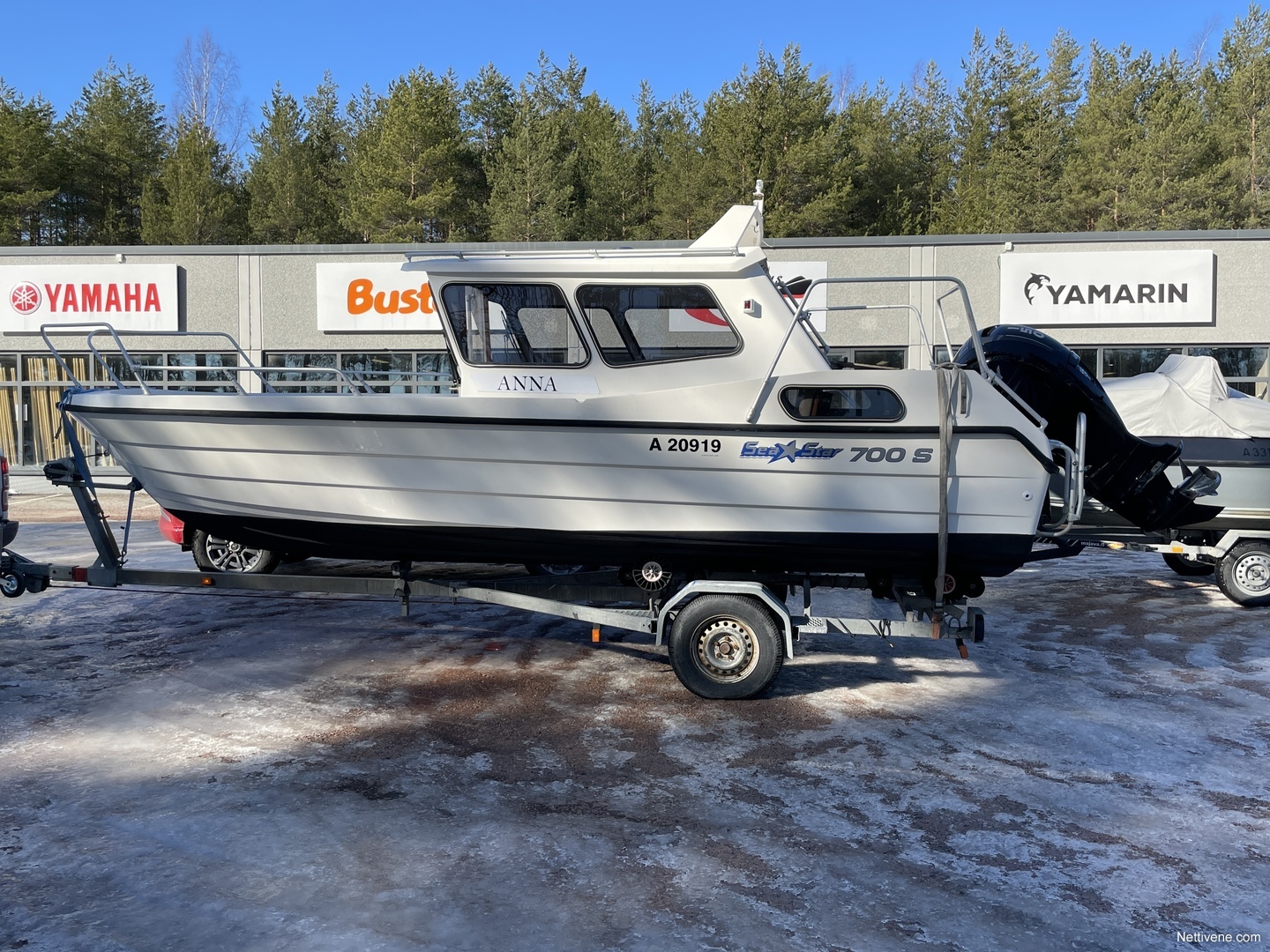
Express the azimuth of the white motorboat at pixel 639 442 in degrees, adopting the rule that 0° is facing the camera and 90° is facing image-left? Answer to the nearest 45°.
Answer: approximately 90°

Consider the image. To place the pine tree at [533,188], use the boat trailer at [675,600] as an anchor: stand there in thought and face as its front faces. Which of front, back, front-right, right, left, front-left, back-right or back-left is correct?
right

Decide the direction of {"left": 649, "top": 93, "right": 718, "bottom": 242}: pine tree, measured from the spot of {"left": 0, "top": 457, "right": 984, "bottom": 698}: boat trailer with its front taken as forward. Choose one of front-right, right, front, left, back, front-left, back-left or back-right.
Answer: right

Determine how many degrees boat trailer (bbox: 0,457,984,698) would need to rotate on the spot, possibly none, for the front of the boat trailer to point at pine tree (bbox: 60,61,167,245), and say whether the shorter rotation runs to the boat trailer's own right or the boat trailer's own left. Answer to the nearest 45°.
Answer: approximately 45° to the boat trailer's own right

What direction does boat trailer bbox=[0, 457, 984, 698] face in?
to the viewer's left

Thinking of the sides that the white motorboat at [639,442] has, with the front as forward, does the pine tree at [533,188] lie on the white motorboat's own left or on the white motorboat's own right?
on the white motorboat's own right

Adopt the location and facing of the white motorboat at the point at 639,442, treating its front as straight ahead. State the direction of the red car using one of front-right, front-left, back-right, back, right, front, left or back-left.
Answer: front-right

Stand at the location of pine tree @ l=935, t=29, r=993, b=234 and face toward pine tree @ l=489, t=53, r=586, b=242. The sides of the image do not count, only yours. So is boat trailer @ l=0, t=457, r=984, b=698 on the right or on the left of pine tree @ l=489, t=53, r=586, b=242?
left

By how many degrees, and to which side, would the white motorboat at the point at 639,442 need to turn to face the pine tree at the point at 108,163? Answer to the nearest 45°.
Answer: approximately 45° to its right

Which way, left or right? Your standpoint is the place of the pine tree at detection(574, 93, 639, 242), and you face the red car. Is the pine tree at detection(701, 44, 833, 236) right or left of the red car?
left

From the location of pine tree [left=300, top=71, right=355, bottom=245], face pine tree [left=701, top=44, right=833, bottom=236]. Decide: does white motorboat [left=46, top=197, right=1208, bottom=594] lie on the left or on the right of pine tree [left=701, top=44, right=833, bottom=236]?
right
